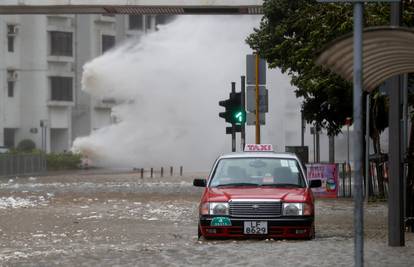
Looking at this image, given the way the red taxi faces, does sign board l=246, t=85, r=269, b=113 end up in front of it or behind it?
behind

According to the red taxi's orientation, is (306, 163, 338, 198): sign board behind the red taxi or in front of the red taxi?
behind

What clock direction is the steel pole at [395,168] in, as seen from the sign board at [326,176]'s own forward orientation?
The steel pole is roughly at 12 o'clock from the sign board.

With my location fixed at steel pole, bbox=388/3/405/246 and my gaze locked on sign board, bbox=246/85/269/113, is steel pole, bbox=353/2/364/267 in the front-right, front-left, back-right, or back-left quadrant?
back-left

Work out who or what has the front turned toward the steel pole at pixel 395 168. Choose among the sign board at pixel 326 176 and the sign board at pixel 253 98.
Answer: the sign board at pixel 326 176

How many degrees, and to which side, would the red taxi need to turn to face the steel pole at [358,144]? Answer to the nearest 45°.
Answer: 0° — it already faces it
